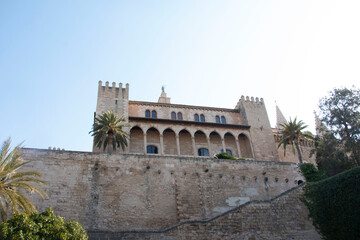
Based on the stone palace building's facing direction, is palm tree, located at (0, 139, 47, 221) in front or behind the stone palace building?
in front

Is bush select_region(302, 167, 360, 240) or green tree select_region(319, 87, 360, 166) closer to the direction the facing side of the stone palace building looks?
the bush

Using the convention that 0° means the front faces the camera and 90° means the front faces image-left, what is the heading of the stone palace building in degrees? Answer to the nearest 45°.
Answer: approximately 0°

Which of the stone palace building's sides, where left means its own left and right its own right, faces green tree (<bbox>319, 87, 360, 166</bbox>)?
left

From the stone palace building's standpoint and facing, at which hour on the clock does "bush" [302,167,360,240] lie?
The bush is roughly at 11 o'clock from the stone palace building.

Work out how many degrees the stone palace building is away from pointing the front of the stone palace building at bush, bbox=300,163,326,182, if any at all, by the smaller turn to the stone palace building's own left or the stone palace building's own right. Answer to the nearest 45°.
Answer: approximately 45° to the stone palace building's own left

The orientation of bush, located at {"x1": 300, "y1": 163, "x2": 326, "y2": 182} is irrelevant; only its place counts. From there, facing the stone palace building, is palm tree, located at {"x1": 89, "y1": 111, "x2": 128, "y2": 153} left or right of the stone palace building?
left
